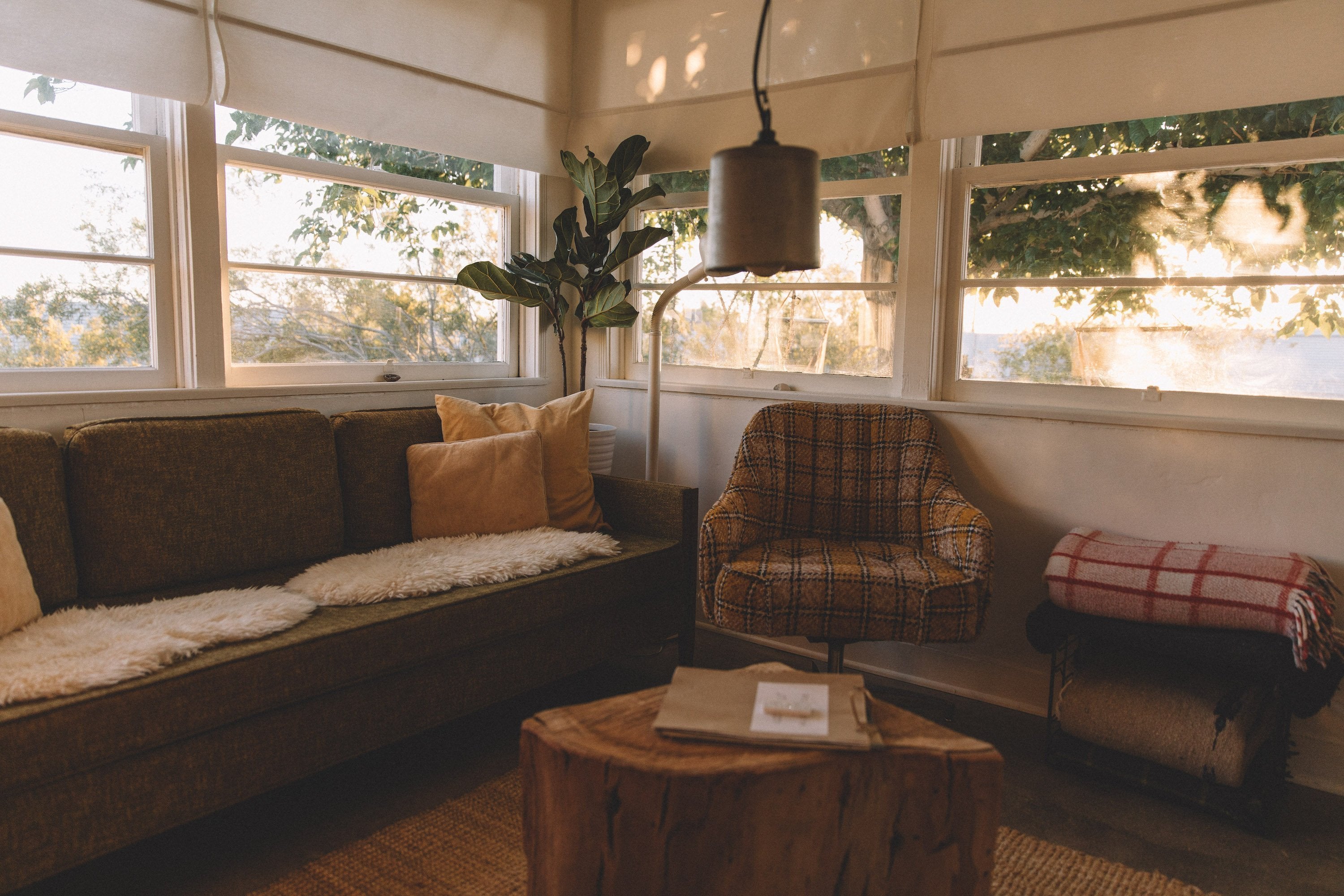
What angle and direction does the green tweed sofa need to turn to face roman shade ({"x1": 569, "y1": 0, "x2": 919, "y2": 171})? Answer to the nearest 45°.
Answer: approximately 90° to its left

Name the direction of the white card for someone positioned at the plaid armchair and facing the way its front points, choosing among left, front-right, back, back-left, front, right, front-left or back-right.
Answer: front

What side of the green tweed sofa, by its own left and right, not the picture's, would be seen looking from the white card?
front

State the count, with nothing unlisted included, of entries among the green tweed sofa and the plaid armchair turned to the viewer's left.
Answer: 0

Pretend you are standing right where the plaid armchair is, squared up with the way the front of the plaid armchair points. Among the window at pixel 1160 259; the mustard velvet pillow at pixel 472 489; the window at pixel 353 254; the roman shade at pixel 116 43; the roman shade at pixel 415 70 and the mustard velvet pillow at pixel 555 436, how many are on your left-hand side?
1

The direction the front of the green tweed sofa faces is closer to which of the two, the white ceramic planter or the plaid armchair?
the plaid armchair

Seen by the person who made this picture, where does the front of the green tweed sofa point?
facing the viewer and to the right of the viewer

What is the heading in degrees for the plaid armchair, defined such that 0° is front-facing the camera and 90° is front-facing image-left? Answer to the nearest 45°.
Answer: approximately 0°

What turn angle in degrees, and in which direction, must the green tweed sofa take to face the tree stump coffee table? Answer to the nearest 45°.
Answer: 0° — it already faces it

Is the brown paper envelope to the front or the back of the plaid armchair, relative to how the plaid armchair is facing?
to the front

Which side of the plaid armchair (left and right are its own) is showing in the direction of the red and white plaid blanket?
left

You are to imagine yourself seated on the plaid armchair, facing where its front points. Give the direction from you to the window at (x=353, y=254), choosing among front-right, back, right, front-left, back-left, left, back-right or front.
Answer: right

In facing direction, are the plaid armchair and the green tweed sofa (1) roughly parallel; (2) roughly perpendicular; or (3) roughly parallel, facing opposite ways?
roughly perpendicular

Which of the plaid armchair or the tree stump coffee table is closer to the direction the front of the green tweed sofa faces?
the tree stump coffee table

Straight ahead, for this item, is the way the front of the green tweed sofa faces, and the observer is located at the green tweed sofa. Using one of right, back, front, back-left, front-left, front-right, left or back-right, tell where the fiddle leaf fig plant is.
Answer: left

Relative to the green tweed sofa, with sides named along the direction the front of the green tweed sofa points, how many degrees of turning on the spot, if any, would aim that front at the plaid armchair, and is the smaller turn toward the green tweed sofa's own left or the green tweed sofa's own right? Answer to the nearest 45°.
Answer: approximately 45° to the green tweed sofa's own left

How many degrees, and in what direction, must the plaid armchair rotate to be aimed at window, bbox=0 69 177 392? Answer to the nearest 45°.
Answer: approximately 90° to its right

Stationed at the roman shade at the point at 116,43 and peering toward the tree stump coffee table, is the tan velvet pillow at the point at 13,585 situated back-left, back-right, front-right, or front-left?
front-right
